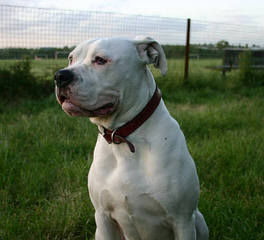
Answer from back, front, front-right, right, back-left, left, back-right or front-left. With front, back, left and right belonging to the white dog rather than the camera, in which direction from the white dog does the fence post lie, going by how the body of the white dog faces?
back-right

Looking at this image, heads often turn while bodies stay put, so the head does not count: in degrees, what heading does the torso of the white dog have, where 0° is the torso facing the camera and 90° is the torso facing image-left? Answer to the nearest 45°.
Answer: approximately 45°
